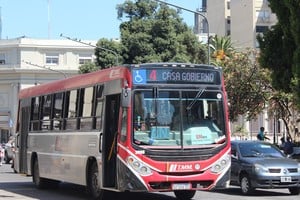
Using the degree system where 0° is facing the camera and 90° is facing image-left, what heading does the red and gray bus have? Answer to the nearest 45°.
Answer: approximately 315°

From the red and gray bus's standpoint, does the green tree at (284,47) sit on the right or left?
on its left

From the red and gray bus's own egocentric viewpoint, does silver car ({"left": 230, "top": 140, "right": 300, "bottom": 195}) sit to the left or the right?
on its left

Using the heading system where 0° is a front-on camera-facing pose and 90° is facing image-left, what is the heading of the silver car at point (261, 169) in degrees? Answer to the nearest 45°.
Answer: approximately 315°

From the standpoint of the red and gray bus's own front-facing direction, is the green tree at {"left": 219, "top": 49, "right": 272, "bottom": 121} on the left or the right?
on its left
